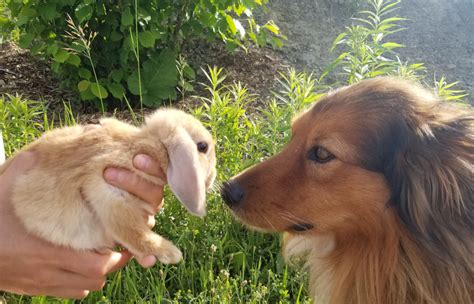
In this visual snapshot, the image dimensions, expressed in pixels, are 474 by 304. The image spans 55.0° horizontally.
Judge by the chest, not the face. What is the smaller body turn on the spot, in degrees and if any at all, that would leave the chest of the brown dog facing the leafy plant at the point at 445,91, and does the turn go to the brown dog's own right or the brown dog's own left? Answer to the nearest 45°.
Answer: approximately 90° to the brown dog's own right

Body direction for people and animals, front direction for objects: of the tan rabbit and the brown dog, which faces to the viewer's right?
the tan rabbit

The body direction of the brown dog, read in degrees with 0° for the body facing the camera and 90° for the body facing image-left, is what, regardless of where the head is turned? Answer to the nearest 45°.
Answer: approximately 90°

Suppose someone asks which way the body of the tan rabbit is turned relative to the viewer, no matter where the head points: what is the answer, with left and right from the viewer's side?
facing to the right of the viewer

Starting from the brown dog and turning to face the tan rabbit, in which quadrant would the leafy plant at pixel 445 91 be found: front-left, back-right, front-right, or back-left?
back-right

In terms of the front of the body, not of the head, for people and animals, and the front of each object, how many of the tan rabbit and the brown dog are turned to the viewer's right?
1

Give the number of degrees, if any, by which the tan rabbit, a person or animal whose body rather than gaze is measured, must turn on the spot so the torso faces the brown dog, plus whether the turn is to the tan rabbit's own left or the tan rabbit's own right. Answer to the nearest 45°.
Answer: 0° — it already faces it

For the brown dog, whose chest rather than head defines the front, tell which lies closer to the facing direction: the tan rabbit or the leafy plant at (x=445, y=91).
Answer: the tan rabbit
